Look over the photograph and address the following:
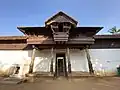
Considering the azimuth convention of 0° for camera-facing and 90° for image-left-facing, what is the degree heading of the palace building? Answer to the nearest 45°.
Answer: approximately 0°
